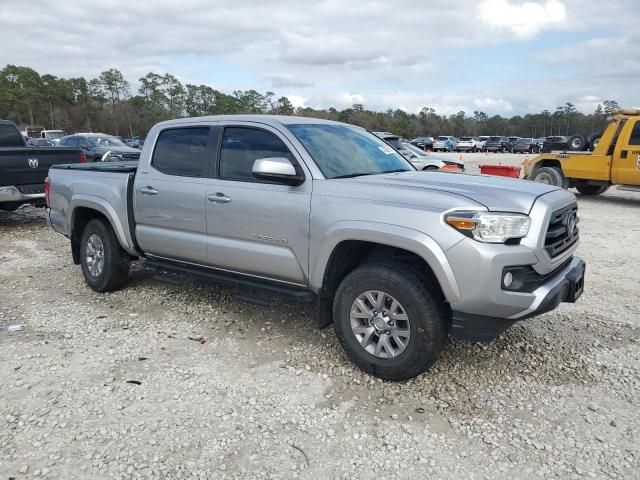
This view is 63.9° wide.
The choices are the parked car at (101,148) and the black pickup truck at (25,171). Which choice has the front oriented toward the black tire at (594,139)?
the parked car

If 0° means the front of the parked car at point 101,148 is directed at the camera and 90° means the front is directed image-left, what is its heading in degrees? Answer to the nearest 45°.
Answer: approximately 315°

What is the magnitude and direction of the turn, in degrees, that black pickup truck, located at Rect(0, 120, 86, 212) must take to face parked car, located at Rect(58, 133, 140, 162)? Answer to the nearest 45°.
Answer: approximately 45° to its right

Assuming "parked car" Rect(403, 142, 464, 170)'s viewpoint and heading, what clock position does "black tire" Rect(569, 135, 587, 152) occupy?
The black tire is roughly at 10 o'clock from the parked car.

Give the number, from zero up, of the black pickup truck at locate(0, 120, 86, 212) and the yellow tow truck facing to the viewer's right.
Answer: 1

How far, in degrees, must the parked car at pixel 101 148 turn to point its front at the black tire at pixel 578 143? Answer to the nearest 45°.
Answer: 0° — it already faces it

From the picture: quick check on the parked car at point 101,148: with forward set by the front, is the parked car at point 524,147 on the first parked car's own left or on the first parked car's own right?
on the first parked car's own left

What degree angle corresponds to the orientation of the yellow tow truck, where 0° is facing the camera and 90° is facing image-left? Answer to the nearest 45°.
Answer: approximately 270°

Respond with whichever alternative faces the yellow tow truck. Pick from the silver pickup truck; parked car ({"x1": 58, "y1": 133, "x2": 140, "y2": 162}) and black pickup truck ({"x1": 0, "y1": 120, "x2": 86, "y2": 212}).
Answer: the parked car

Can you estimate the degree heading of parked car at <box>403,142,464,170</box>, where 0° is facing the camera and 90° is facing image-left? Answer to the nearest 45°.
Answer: approximately 315°

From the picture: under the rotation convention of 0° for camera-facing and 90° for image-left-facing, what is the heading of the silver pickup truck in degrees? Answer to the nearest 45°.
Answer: approximately 315°
